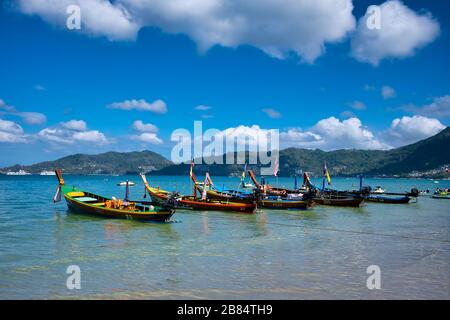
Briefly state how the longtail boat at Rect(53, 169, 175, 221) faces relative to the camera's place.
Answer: facing away from the viewer and to the left of the viewer
